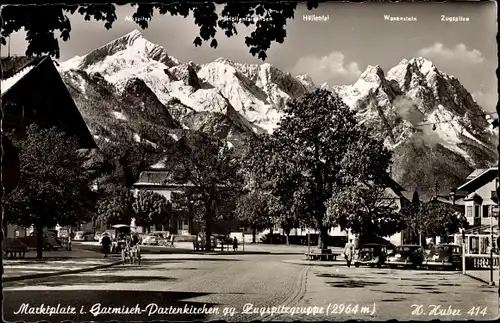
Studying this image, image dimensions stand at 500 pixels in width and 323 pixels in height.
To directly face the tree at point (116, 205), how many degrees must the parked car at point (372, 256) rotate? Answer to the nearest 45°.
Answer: approximately 45° to its right

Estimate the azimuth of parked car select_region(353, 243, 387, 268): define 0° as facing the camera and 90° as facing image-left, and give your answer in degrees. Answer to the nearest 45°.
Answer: approximately 45°

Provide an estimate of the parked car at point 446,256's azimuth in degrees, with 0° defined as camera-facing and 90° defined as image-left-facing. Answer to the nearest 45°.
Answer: approximately 45°

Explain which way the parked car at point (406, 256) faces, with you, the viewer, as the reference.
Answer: facing the viewer and to the left of the viewer

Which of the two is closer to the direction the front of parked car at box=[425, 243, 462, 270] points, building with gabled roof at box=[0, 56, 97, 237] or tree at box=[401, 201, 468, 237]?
the building with gabled roof

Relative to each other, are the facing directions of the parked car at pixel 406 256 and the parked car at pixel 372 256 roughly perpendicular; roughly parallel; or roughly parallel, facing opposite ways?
roughly parallel

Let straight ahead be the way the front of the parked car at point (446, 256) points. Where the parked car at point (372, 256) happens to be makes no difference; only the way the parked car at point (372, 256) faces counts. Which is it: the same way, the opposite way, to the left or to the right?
the same way

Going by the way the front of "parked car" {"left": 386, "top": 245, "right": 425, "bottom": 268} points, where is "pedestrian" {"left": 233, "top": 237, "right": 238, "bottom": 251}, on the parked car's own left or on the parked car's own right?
on the parked car's own right

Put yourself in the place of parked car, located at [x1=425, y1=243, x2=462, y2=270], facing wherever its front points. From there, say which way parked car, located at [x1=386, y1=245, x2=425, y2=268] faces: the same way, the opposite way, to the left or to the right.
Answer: the same way

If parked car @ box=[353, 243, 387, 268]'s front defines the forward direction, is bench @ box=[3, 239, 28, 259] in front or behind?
in front
